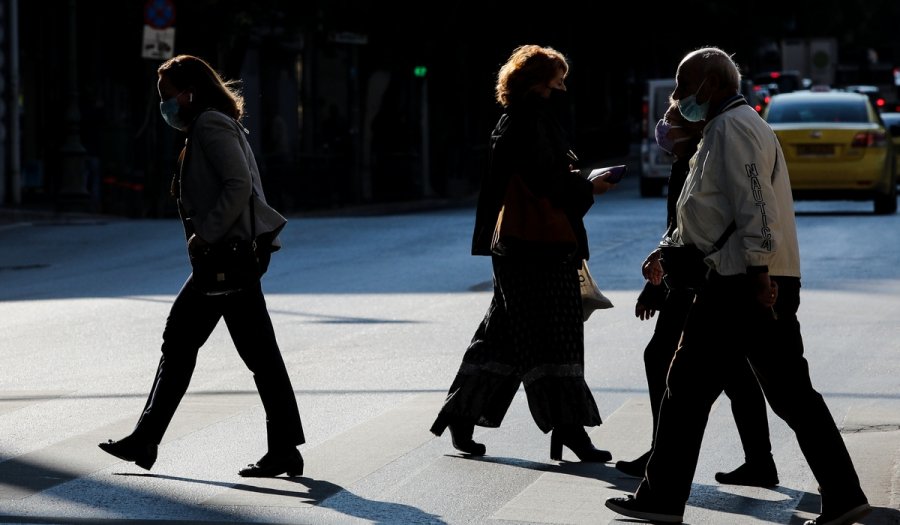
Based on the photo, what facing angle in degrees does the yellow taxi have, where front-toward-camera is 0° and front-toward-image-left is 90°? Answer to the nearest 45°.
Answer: approximately 180°

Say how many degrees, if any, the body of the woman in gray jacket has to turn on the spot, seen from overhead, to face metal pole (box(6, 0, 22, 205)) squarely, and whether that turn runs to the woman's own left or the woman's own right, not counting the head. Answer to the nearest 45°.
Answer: approximately 90° to the woman's own right

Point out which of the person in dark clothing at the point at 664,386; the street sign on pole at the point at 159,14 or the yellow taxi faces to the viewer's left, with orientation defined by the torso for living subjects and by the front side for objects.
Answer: the person in dark clothing

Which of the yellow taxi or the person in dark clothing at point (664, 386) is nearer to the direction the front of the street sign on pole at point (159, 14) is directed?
the person in dark clothing

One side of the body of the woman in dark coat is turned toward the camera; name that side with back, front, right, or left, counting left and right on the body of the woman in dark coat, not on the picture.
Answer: right

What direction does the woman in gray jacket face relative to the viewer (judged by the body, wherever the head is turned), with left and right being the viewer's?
facing to the left of the viewer

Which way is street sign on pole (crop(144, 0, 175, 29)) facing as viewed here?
toward the camera

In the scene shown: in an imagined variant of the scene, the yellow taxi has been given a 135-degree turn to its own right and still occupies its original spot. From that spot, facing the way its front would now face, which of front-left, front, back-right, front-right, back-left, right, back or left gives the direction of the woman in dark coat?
front-right

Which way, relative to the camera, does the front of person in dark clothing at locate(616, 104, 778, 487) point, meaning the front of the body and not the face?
to the viewer's left

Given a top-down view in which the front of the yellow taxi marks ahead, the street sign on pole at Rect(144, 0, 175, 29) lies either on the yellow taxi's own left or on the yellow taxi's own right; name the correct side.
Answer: on the yellow taxi's own left
